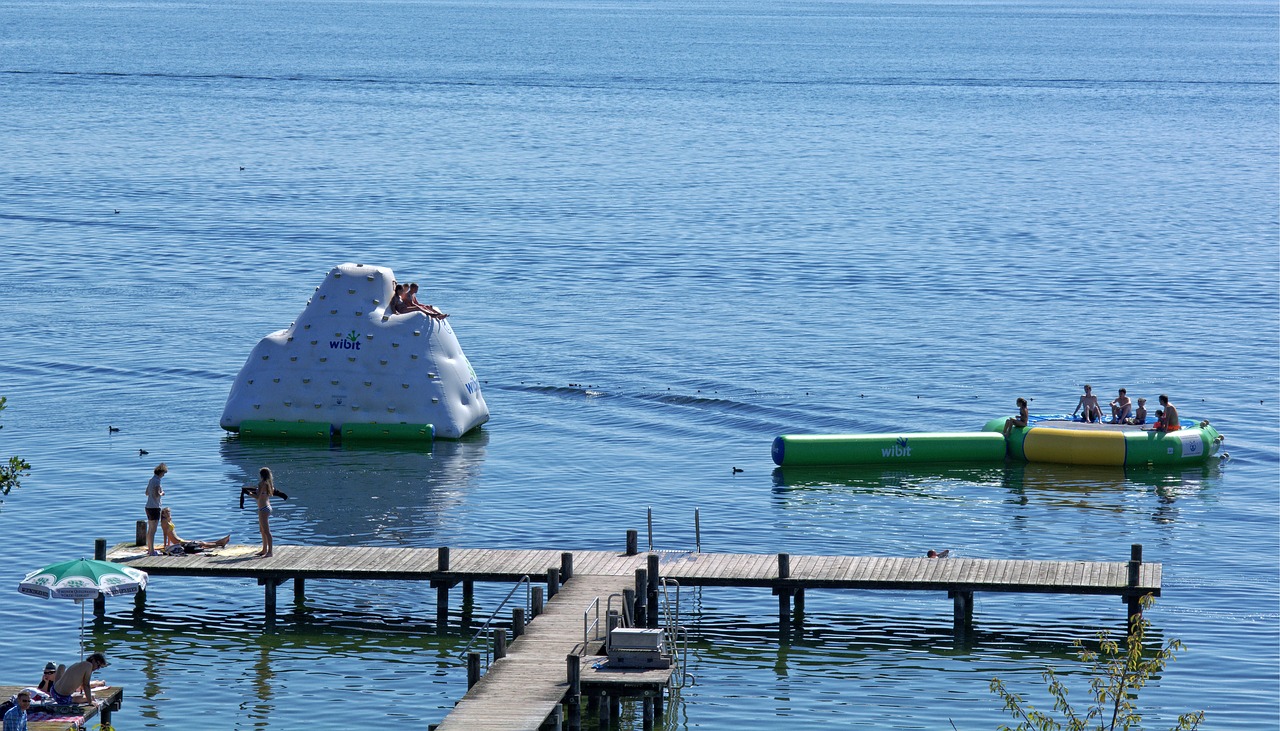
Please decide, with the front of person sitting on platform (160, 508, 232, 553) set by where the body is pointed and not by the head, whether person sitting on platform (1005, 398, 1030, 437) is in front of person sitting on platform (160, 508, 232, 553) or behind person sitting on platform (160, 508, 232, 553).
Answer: in front

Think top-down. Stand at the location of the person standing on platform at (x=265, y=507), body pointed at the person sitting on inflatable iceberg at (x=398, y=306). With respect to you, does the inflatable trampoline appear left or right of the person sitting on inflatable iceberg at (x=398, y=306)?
right

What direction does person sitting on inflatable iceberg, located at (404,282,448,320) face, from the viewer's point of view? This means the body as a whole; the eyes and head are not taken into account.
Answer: to the viewer's right

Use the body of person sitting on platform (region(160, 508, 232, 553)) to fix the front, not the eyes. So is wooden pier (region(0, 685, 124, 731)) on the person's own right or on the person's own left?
on the person's own right

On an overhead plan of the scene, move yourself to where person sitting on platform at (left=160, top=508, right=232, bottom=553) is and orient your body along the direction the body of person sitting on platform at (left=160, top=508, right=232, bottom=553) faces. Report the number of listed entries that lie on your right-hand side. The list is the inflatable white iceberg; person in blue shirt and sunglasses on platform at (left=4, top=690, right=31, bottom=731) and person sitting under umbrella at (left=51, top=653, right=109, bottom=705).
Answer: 2

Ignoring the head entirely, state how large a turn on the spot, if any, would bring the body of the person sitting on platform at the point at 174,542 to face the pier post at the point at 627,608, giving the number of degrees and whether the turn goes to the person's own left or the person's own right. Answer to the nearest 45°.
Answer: approximately 45° to the person's own right

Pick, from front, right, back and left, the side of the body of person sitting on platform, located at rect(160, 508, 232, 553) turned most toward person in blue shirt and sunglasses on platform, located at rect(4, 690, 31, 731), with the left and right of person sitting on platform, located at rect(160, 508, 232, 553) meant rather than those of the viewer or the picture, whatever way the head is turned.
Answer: right

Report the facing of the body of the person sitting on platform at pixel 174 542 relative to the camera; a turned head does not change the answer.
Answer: to the viewer's right

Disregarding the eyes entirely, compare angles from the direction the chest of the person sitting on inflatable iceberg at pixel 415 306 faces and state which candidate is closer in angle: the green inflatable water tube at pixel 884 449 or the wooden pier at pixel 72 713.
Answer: the green inflatable water tube

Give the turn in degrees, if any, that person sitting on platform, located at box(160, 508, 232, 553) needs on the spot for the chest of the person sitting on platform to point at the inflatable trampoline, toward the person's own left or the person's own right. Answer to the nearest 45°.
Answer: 0° — they already face it

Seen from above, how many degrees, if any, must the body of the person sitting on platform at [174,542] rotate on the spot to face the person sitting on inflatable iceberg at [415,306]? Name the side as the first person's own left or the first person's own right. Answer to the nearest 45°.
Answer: approximately 45° to the first person's own left
